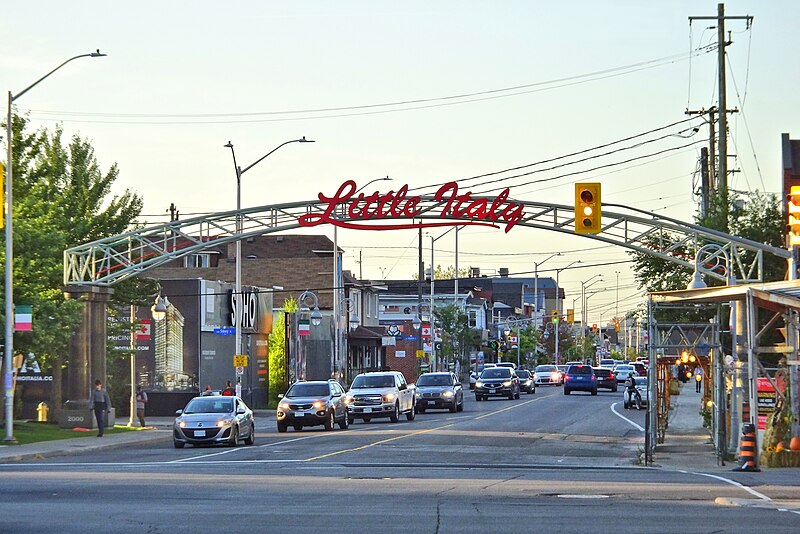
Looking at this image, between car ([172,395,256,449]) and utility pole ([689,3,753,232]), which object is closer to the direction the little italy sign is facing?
the car

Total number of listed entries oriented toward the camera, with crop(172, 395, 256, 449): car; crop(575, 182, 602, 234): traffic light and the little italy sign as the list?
3

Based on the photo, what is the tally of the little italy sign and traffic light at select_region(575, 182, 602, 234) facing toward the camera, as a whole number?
2

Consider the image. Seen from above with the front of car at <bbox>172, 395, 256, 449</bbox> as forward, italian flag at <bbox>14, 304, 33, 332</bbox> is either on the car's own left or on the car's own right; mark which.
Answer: on the car's own right

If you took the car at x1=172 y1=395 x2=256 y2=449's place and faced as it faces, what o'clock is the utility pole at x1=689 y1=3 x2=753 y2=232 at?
The utility pole is roughly at 8 o'clock from the car.

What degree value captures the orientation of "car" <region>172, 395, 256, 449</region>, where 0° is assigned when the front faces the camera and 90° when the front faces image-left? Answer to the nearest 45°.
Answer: approximately 0°

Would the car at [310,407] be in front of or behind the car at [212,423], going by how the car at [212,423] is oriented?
behind

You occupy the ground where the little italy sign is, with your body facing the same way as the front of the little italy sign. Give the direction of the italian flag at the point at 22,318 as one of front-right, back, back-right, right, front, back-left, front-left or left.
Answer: front-right

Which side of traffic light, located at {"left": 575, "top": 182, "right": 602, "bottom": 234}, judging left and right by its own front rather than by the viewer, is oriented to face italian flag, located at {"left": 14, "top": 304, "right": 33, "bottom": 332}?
right

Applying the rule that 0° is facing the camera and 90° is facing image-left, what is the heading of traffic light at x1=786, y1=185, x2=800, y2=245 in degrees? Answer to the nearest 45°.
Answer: approximately 45°

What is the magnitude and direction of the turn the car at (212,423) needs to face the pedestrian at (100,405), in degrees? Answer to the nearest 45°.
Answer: approximately 135° to its right

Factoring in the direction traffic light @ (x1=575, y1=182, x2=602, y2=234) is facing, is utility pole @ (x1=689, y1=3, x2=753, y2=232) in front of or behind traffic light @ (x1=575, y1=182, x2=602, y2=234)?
behind
